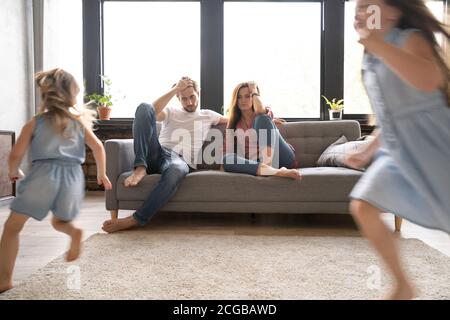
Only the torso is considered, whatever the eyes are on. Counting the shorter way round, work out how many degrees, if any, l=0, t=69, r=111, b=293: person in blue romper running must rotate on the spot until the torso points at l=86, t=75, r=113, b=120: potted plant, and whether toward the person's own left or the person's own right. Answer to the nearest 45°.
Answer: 0° — they already face it

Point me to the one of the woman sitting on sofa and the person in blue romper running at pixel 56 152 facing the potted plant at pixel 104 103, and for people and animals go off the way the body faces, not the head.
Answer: the person in blue romper running

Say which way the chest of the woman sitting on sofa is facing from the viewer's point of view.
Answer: toward the camera

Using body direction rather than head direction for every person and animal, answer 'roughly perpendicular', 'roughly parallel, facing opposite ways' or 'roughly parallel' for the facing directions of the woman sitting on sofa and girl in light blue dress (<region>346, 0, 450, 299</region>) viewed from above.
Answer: roughly perpendicular

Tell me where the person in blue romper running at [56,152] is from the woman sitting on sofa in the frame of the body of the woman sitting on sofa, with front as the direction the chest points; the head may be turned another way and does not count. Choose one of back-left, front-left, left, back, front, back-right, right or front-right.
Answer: front

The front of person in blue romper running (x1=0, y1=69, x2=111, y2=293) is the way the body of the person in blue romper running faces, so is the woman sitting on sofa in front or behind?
in front

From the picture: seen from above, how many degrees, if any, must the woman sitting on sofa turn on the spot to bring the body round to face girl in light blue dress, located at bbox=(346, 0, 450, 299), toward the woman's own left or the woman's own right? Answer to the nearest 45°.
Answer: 0° — they already face them

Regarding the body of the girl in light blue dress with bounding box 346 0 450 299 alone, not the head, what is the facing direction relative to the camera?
to the viewer's left

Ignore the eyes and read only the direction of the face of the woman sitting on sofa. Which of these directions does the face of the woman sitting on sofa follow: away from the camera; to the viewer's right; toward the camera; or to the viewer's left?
toward the camera

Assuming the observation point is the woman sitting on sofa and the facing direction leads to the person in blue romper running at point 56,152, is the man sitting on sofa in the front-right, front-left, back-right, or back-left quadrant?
front-right

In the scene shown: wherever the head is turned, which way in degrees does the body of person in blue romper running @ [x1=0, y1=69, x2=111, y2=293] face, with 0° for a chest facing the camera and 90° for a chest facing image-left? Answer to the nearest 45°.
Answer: approximately 180°

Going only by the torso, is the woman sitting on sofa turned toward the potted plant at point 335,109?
no

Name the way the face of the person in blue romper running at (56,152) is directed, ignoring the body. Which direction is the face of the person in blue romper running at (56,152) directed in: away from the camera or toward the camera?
away from the camera

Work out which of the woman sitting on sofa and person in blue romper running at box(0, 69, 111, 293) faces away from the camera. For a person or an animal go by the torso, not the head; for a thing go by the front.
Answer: the person in blue romper running
